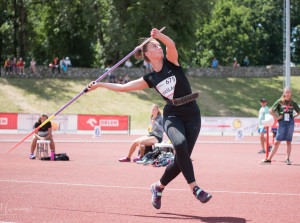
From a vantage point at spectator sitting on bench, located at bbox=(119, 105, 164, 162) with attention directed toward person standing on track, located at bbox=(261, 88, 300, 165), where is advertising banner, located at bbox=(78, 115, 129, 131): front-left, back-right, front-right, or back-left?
back-left

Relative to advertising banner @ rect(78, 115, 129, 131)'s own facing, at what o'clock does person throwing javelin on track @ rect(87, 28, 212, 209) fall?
The person throwing javelin on track is roughly at 12 o'clock from the advertising banner.

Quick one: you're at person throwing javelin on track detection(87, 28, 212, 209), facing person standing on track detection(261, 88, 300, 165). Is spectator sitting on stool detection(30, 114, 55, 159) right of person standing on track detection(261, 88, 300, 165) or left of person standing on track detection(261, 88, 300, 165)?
left

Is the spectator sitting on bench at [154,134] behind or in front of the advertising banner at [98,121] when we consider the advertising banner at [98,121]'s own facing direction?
in front

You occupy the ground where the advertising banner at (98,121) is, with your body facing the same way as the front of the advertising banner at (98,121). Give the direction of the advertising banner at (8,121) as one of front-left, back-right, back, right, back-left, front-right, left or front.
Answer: right

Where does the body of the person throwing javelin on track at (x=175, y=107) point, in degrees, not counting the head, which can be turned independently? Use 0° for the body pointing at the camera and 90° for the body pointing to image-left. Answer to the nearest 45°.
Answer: approximately 0°

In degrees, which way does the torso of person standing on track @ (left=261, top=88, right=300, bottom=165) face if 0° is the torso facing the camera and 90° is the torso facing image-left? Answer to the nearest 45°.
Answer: approximately 0°

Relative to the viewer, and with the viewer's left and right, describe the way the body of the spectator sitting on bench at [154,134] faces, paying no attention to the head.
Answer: facing the viewer and to the left of the viewer

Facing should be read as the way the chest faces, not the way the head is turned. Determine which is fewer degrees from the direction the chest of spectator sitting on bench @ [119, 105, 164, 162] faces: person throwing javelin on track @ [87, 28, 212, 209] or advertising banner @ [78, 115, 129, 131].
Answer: the person throwing javelin on track

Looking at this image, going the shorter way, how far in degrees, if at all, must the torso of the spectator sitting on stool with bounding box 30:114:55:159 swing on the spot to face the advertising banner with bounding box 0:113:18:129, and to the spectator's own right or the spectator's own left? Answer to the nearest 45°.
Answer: approximately 180°
